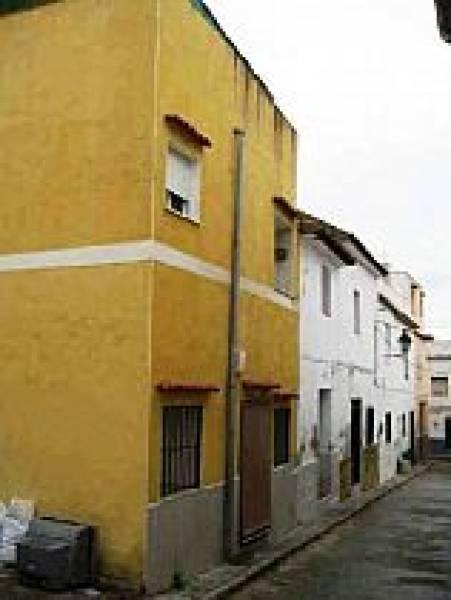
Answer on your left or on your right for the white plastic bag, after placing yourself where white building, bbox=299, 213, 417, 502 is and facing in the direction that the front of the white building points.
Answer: on your right

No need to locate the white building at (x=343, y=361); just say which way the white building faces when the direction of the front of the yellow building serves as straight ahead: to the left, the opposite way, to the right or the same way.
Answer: the same way

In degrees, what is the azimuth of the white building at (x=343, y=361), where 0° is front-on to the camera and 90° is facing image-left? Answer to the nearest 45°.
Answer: approximately 315°

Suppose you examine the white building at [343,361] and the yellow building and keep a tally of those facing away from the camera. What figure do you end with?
0

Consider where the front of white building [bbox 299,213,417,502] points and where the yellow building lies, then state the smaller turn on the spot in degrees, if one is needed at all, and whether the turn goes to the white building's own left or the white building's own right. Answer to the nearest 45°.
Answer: approximately 45° to the white building's own right
